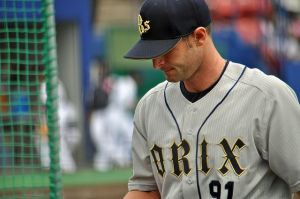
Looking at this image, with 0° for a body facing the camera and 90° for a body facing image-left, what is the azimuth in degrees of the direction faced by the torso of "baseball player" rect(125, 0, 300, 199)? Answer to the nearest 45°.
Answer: approximately 45°
